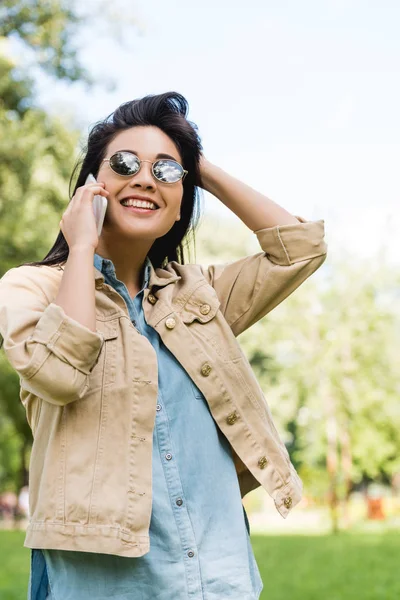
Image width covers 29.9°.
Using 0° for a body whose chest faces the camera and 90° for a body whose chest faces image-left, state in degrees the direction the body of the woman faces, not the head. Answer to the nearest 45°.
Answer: approximately 315°

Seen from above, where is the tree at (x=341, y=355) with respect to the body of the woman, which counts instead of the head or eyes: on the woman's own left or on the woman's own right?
on the woman's own left
